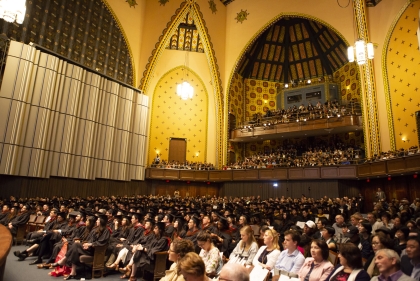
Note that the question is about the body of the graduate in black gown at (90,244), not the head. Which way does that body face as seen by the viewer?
to the viewer's left

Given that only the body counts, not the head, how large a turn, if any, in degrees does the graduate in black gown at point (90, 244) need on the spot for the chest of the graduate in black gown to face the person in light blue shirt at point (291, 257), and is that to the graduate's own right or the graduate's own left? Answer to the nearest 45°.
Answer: approximately 135° to the graduate's own left

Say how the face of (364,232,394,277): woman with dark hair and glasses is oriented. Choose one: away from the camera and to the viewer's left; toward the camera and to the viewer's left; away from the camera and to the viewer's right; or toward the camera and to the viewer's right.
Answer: toward the camera and to the viewer's left

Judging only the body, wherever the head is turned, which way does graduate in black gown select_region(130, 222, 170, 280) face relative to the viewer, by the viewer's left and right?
facing to the left of the viewer

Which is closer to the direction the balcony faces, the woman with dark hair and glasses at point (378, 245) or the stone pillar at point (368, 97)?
the woman with dark hair and glasses

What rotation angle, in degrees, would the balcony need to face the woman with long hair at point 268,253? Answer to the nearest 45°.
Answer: approximately 45° to its left

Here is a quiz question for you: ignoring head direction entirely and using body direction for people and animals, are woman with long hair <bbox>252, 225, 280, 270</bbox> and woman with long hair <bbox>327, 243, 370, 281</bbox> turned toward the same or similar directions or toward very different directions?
same or similar directions

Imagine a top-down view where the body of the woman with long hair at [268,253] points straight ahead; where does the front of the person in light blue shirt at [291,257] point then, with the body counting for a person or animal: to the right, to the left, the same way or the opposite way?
the same way

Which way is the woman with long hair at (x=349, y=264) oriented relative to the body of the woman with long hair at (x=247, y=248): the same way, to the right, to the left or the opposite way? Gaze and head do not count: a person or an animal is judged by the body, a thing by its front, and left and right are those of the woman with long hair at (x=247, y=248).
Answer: the same way

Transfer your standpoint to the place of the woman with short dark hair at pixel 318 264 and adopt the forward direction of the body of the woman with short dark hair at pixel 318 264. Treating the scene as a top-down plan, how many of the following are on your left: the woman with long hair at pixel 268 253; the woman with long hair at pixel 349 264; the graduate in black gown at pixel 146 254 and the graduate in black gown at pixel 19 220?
1

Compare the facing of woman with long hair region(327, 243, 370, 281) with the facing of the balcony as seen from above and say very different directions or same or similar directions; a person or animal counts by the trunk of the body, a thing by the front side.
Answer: same or similar directions

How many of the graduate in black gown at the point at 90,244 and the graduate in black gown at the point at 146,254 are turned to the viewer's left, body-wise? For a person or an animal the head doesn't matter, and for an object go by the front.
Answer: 2

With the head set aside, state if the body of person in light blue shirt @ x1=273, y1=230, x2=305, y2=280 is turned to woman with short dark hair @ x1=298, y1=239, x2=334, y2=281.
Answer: no

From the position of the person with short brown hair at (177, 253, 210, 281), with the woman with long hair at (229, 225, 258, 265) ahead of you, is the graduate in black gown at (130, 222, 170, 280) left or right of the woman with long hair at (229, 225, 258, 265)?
left

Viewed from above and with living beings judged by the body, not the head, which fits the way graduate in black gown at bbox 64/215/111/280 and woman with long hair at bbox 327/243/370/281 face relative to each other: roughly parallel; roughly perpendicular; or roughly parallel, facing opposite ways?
roughly parallel

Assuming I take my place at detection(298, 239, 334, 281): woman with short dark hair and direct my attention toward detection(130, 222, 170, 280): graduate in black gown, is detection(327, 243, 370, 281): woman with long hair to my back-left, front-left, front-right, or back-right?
back-left

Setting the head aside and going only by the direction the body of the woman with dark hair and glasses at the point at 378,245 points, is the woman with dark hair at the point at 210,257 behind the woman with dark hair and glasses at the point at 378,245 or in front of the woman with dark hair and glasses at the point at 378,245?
in front

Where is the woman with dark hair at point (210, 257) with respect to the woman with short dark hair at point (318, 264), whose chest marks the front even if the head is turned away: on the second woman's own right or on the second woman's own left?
on the second woman's own right
